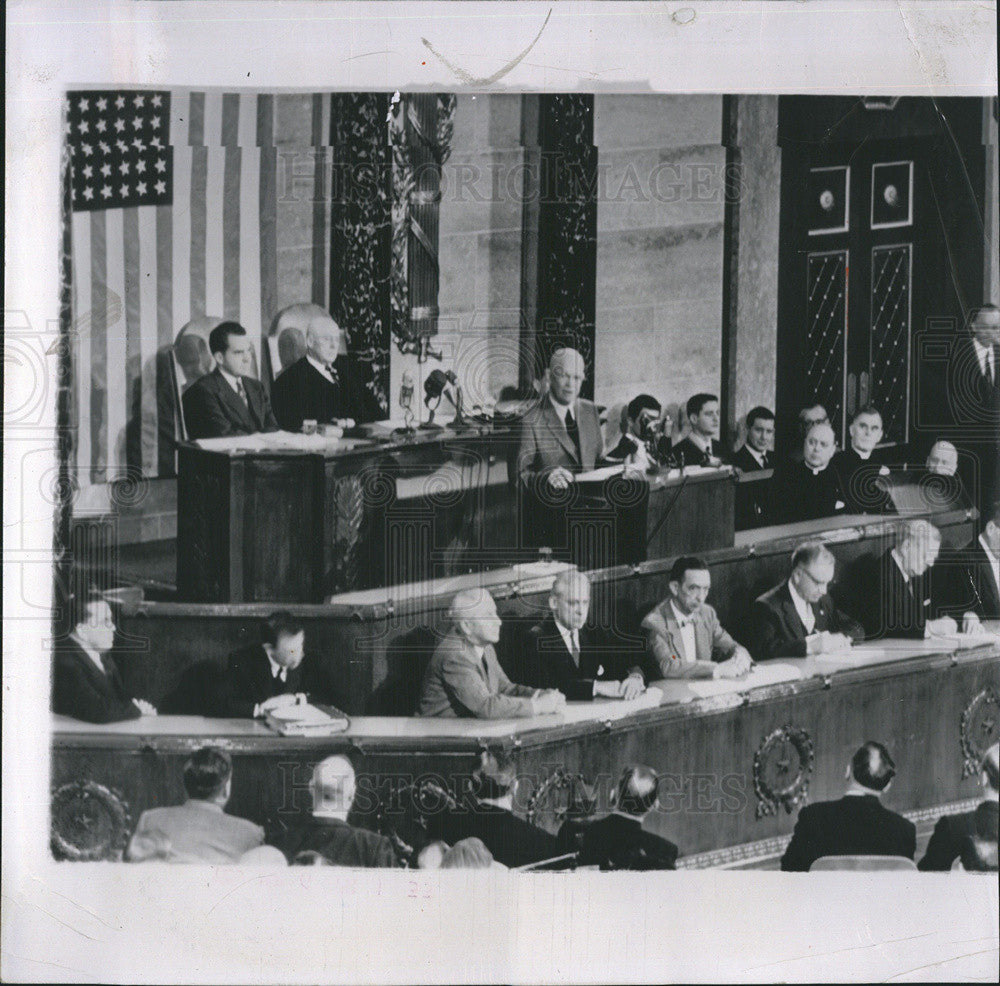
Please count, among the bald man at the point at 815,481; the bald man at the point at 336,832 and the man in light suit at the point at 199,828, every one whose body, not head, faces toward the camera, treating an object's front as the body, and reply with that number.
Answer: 1

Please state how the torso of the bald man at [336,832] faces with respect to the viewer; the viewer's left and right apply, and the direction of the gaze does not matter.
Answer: facing away from the viewer

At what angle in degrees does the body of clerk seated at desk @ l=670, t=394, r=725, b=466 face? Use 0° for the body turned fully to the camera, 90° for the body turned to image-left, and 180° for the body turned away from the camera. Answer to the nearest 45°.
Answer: approximately 315°

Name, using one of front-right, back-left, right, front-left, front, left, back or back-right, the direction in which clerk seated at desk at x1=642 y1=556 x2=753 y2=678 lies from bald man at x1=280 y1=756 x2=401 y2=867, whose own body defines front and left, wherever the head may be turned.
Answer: right

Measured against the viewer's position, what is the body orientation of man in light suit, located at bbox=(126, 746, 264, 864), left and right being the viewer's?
facing away from the viewer

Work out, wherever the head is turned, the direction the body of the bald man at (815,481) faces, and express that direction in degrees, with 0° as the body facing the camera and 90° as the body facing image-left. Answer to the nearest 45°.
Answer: approximately 0°

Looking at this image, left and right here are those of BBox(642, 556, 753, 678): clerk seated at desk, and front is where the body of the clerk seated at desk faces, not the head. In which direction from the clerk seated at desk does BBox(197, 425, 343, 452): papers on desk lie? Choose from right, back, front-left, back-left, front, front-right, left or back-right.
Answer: back-right

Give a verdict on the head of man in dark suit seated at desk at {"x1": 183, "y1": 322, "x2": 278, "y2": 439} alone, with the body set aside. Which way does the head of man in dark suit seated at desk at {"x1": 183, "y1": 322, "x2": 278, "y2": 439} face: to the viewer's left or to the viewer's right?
to the viewer's right

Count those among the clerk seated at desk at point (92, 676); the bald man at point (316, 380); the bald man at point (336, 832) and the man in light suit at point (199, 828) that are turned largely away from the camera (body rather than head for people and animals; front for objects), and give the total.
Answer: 2

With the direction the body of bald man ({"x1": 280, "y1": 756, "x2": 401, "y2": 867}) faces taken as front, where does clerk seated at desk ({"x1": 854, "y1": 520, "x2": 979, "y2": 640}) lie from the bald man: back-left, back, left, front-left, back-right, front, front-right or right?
right

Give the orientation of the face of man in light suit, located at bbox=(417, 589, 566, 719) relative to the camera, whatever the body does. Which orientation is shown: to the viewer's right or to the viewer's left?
to the viewer's right
